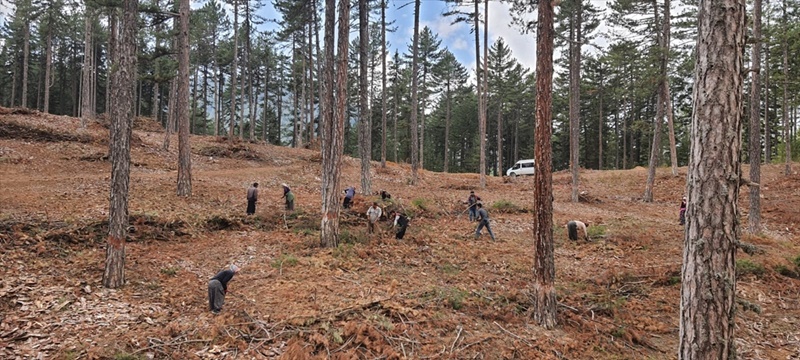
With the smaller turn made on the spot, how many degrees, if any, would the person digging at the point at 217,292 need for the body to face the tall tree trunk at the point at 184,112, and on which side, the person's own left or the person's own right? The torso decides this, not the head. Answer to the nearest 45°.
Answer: approximately 90° to the person's own left

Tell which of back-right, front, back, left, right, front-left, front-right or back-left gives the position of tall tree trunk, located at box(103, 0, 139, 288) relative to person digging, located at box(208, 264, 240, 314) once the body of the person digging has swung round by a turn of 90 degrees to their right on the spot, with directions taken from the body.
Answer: back-right

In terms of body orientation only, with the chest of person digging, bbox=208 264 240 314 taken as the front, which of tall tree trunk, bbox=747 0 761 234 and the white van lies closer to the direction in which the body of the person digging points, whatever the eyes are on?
the tall tree trunk

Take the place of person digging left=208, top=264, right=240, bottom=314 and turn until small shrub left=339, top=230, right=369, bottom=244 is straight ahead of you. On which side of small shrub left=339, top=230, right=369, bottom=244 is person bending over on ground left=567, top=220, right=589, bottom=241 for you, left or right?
right

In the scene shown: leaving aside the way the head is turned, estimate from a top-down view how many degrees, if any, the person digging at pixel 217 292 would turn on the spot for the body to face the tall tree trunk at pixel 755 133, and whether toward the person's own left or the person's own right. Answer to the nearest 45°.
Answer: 0° — they already face it

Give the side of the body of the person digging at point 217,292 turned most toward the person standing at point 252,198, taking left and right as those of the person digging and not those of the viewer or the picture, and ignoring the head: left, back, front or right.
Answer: left

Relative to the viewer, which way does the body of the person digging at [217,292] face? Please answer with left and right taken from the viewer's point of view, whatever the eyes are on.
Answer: facing to the right of the viewer

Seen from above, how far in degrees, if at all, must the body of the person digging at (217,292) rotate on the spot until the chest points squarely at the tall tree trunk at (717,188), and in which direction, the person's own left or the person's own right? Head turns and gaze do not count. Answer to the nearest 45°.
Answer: approximately 45° to the person's own right

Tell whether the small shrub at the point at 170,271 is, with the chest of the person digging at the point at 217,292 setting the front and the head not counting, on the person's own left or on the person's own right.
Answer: on the person's own left

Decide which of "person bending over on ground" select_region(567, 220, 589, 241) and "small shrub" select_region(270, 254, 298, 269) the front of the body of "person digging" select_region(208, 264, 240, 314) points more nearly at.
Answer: the person bending over on ground

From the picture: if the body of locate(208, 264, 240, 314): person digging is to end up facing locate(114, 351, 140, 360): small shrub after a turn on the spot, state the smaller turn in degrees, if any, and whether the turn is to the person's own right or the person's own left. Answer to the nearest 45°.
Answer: approximately 135° to the person's own right
